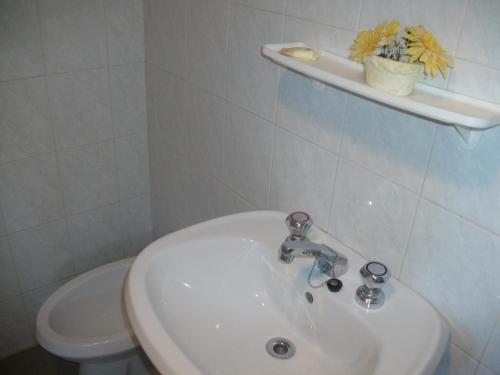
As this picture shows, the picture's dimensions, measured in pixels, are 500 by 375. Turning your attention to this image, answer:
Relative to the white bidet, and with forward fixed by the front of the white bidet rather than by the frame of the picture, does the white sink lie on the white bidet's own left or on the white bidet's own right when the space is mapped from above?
on the white bidet's own left

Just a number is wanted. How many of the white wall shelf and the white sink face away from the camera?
0

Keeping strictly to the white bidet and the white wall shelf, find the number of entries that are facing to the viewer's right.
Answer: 0

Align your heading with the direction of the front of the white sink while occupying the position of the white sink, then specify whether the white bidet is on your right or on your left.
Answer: on your right

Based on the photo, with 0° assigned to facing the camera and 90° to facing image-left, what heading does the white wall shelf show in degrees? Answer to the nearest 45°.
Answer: approximately 45°

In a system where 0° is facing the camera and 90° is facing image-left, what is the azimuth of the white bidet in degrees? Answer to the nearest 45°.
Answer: approximately 45°

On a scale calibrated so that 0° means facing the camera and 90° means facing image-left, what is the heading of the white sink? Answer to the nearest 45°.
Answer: approximately 45°
